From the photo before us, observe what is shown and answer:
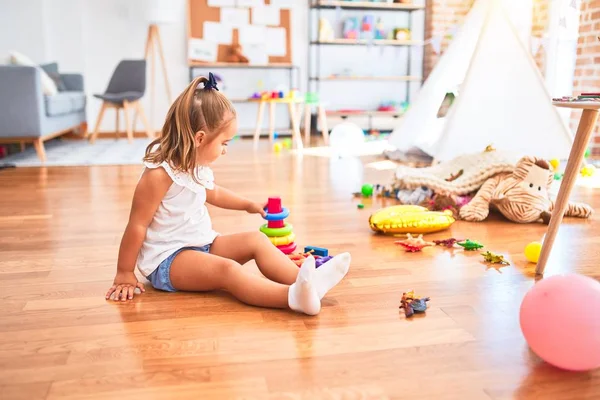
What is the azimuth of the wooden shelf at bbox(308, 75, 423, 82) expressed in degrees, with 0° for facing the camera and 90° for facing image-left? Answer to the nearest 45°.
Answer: approximately 0°

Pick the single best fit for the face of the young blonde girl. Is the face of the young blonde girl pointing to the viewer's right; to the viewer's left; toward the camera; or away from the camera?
to the viewer's right

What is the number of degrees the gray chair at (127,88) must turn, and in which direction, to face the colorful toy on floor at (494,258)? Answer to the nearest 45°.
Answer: approximately 45° to its left

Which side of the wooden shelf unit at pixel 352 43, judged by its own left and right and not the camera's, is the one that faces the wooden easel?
right

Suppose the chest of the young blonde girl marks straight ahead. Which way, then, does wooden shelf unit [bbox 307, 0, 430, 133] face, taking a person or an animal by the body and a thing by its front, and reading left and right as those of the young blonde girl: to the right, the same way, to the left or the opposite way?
to the right

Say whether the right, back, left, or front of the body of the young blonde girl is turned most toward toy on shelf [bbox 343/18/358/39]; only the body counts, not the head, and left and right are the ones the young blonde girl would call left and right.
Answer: left

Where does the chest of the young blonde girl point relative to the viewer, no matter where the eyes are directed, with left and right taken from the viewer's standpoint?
facing to the right of the viewer

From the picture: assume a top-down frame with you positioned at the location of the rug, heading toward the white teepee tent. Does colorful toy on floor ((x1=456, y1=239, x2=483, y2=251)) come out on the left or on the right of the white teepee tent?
right

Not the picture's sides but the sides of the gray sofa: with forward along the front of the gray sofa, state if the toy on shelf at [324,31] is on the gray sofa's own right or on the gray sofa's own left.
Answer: on the gray sofa's own left
